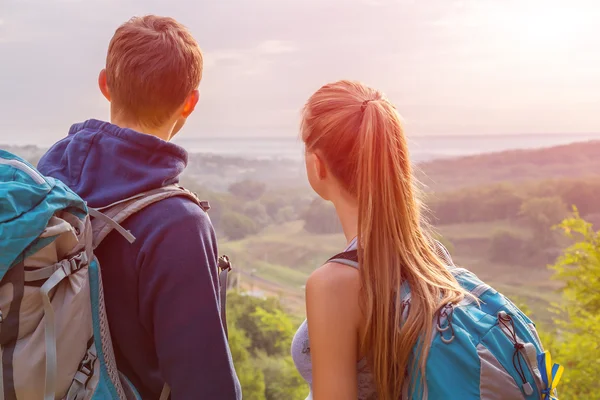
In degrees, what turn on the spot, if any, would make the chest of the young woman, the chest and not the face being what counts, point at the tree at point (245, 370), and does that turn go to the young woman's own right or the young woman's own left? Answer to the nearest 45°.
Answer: approximately 45° to the young woman's own right

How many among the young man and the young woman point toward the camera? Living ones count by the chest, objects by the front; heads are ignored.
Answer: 0

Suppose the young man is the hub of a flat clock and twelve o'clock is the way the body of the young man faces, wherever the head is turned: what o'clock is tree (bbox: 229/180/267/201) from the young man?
The tree is roughly at 11 o'clock from the young man.

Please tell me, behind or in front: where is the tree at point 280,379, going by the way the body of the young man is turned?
in front

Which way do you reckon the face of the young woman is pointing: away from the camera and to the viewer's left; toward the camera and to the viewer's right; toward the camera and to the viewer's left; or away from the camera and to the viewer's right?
away from the camera and to the viewer's left

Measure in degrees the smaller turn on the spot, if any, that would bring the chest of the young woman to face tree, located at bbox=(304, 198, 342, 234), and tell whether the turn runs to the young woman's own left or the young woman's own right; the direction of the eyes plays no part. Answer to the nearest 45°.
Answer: approximately 45° to the young woman's own right

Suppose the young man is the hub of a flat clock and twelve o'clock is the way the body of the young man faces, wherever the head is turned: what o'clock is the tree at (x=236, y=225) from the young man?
The tree is roughly at 11 o'clock from the young man.

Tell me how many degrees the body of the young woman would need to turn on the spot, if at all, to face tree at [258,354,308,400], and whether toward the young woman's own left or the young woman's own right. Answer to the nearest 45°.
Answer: approximately 45° to the young woman's own right

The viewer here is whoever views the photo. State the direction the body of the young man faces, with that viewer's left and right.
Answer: facing away from the viewer and to the right of the viewer

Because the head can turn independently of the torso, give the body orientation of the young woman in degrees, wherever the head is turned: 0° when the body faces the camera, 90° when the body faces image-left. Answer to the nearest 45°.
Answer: approximately 135°

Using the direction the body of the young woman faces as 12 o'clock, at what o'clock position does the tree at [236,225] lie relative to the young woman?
The tree is roughly at 1 o'clock from the young woman.
